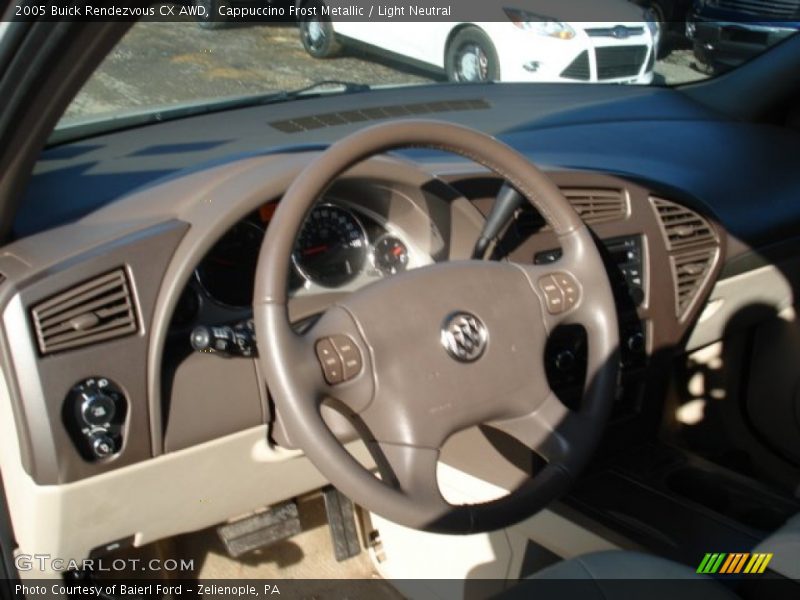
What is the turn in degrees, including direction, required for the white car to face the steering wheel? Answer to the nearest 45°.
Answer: approximately 45° to its right

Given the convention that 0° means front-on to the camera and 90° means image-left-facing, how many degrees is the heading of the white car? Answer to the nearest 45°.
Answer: approximately 315°

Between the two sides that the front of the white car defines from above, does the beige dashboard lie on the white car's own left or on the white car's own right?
on the white car's own right
